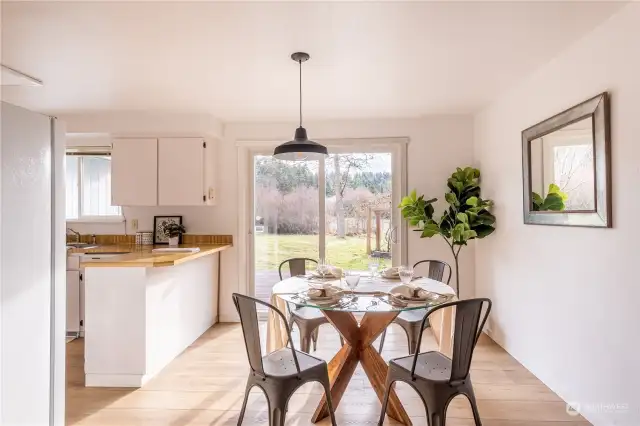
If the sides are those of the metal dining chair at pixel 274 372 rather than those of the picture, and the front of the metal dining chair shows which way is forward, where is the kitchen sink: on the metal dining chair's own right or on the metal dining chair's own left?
on the metal dining chair's own left

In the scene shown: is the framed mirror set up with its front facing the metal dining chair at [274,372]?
yes

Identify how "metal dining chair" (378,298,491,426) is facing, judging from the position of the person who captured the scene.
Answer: facing away from the viewer and to the left of the viewer

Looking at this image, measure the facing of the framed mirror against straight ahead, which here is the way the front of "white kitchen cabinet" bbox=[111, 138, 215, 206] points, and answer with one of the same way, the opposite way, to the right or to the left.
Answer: to the right

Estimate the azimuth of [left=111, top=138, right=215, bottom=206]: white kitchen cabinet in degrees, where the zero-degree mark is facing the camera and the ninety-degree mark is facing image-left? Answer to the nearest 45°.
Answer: approximately 0°

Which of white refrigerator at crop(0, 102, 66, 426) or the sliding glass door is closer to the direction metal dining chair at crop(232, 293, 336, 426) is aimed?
the sliding glass door

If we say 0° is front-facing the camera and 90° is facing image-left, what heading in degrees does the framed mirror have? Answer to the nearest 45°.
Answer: approximately 45°

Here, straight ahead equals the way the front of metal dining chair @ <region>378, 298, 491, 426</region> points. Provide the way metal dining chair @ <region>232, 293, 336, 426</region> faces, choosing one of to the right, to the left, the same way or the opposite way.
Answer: to the right

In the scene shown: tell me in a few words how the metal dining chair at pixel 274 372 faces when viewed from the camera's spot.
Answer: facing away from the viewer and to the right of the viewer

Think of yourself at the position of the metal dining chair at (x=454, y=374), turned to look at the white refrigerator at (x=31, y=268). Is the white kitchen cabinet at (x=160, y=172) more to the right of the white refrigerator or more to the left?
right

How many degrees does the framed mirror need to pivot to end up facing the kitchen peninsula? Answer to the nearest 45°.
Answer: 0° — it already faces it
